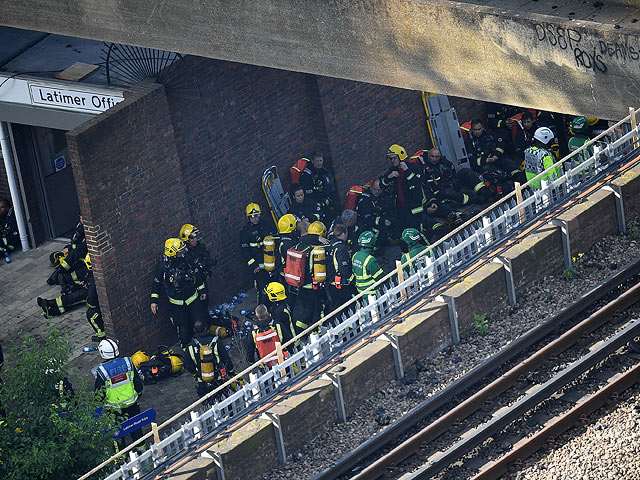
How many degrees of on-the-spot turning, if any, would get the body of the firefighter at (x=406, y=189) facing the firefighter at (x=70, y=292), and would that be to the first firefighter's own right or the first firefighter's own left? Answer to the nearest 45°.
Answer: approximately 45° to the first firefighter's own right

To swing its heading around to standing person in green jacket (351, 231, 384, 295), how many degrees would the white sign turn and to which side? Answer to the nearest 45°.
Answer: approximately 45° to its left

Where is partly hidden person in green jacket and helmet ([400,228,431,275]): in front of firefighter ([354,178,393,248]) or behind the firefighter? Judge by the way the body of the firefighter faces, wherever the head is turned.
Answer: in front

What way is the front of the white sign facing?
toward the camera

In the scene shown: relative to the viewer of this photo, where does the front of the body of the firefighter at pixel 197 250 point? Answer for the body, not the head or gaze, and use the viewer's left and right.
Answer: facing the viewer and to the right of the viewer

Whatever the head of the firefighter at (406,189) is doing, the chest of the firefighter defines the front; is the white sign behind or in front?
in front

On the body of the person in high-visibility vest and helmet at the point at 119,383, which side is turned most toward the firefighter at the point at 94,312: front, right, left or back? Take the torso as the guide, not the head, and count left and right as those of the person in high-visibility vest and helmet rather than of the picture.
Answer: front

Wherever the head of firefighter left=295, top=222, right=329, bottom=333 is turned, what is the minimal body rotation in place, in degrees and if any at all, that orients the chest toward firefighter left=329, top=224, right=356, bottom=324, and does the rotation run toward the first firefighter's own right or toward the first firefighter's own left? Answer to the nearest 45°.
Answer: approximately 135° to the first firefighter's own right

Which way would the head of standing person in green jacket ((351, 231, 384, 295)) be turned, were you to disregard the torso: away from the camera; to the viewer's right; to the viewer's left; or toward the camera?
away from the camera
